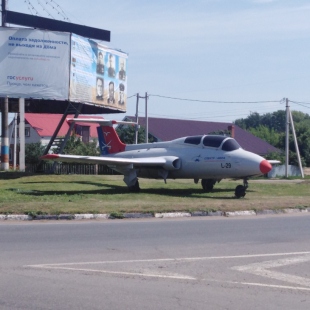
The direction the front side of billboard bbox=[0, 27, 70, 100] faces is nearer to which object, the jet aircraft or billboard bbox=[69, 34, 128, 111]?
the jet aircraft

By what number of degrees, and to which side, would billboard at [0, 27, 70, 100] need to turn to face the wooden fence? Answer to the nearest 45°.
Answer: approximately 180°

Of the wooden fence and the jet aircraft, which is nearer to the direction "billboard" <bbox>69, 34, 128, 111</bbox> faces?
the jet aircraft

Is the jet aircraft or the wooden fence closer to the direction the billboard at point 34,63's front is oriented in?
the jet aircraft

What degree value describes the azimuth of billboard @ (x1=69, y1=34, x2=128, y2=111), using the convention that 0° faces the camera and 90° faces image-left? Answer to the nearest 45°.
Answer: approximately 315°

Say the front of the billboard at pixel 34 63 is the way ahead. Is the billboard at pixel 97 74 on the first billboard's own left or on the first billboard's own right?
on the first billboard's own left

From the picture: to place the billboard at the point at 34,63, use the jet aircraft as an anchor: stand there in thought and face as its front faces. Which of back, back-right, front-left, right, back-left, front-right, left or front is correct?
back

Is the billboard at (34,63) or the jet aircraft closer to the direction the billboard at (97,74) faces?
the jet aircraft

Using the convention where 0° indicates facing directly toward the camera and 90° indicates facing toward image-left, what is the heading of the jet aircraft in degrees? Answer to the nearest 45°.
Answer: approximately 315°

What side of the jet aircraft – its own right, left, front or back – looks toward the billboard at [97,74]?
back
